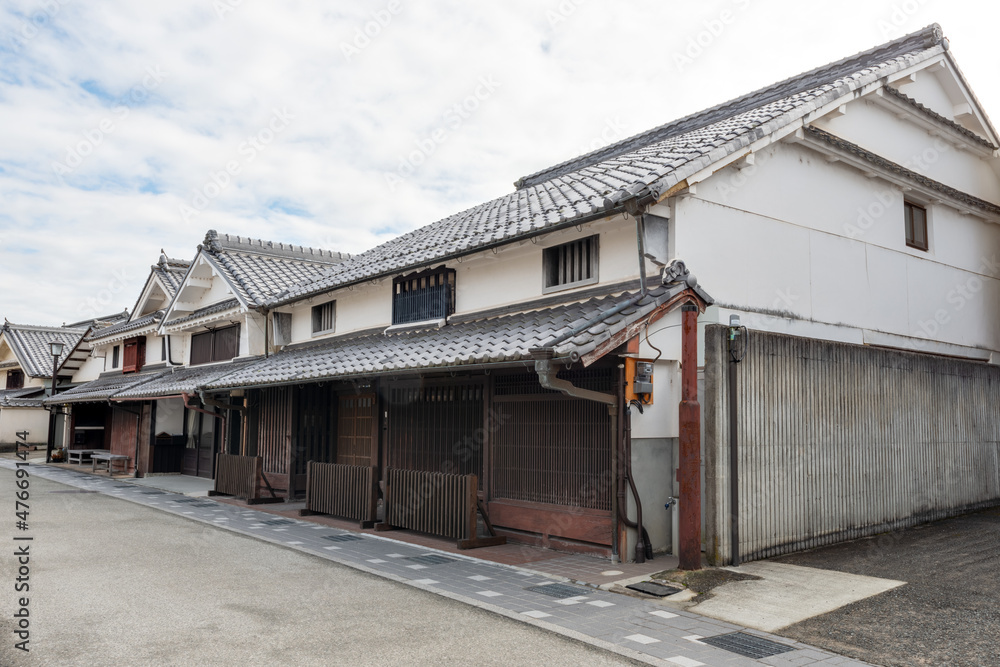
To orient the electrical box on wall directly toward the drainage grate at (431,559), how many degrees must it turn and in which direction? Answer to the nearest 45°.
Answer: approximately 135° to its right
